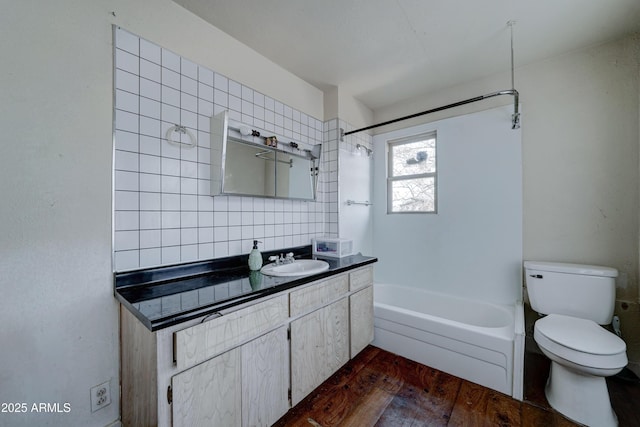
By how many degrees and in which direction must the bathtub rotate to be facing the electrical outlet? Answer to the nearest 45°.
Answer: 0° — it already faces it

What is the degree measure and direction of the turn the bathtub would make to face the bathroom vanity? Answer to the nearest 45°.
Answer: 0° — it already faces it

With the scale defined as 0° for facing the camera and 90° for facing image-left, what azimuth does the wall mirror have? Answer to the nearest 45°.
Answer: approximately 315°

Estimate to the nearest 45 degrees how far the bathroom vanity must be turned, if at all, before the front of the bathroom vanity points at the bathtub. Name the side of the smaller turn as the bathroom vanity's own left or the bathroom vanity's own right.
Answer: approximately 45° to the bathroom vanity's own left

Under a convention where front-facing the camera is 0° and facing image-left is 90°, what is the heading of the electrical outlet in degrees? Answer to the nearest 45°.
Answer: approximately 315°

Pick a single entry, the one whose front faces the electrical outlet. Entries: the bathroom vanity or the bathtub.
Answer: the bathtub

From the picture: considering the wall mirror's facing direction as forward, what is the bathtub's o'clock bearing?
The bathtub is roughly at 11 o'clock from the wall mirror.
